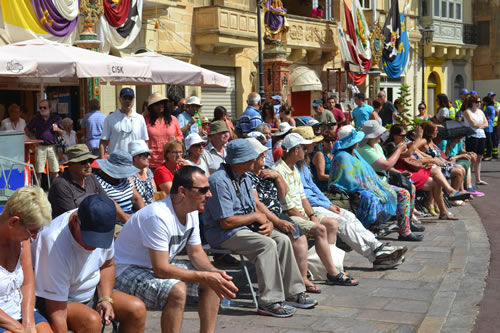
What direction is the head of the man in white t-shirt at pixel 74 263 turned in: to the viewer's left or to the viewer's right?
to the viewer's right

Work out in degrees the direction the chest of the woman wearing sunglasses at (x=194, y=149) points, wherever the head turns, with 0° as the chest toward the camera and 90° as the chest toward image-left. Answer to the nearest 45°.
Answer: approximately 315°

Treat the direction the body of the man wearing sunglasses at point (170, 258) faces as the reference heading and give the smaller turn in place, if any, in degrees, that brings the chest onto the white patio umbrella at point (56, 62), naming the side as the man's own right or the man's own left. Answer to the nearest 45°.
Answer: approximately 135° to the man's own left

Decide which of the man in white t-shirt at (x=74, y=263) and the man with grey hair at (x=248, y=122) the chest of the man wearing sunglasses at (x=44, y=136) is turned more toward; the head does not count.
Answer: the man in white t-shirt

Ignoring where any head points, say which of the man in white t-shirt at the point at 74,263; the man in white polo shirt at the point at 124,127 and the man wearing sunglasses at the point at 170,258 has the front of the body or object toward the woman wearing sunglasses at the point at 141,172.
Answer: the man in white polo shirt at the point at 124,127

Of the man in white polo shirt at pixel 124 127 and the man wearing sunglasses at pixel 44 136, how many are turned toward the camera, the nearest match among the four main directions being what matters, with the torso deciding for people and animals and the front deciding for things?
2

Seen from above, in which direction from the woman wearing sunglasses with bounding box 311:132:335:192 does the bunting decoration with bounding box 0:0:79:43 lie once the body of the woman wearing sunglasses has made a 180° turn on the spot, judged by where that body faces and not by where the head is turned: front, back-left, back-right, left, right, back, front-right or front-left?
front
